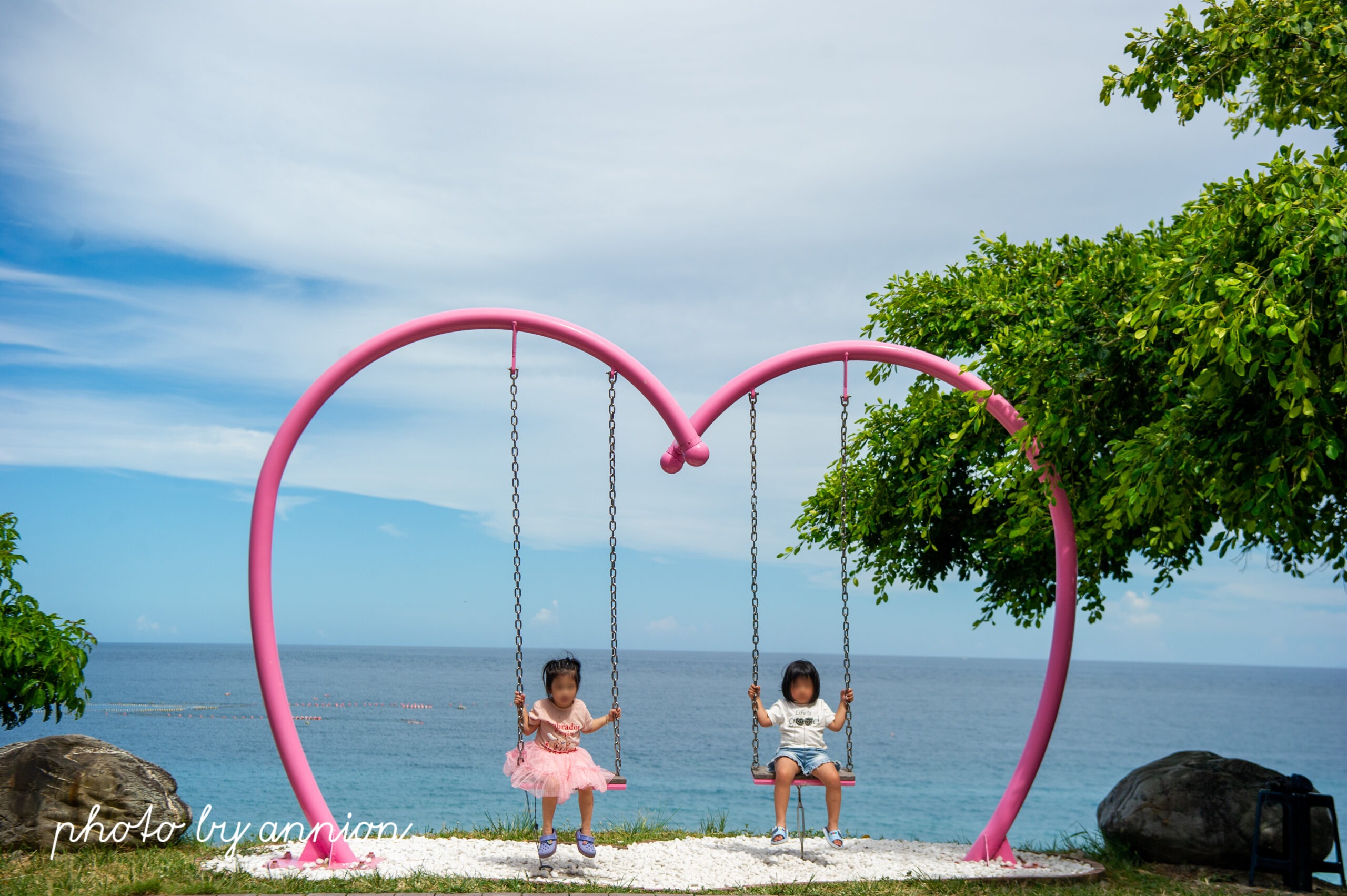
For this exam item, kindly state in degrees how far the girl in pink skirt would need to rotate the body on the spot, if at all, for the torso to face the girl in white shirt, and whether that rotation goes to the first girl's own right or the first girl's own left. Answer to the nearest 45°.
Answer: approximately 90° to the first girl's own left

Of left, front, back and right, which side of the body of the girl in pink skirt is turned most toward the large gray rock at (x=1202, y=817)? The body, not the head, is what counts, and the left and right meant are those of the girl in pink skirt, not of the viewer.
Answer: left

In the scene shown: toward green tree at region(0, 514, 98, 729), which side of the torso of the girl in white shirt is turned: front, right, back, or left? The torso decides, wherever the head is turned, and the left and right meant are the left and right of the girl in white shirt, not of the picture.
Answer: right

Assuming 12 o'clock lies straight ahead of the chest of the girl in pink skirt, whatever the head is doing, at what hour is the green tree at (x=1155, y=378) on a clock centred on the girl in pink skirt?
The green tree is roughly at 9 o'clock from the girl in pink skirt.

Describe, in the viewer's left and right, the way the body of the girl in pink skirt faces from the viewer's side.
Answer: facing the viewer

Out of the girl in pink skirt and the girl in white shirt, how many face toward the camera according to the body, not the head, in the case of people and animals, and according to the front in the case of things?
2

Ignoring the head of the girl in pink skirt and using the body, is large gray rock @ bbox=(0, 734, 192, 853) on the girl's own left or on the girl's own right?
on the girl's own right

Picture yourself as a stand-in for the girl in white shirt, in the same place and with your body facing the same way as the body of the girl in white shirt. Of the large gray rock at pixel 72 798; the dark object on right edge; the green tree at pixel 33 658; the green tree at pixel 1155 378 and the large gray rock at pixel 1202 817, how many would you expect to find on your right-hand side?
2

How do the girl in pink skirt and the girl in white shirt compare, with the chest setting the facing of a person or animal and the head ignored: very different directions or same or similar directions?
same or similar directions

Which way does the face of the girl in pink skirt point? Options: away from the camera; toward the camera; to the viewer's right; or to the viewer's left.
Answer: toward the camera

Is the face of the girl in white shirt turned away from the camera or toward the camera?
toward the camera

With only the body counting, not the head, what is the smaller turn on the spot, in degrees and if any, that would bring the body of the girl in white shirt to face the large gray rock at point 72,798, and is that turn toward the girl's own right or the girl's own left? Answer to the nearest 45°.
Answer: approximately 90° to the girl's own right

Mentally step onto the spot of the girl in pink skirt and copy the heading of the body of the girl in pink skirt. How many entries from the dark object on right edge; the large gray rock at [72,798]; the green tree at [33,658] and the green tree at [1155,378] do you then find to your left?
2
